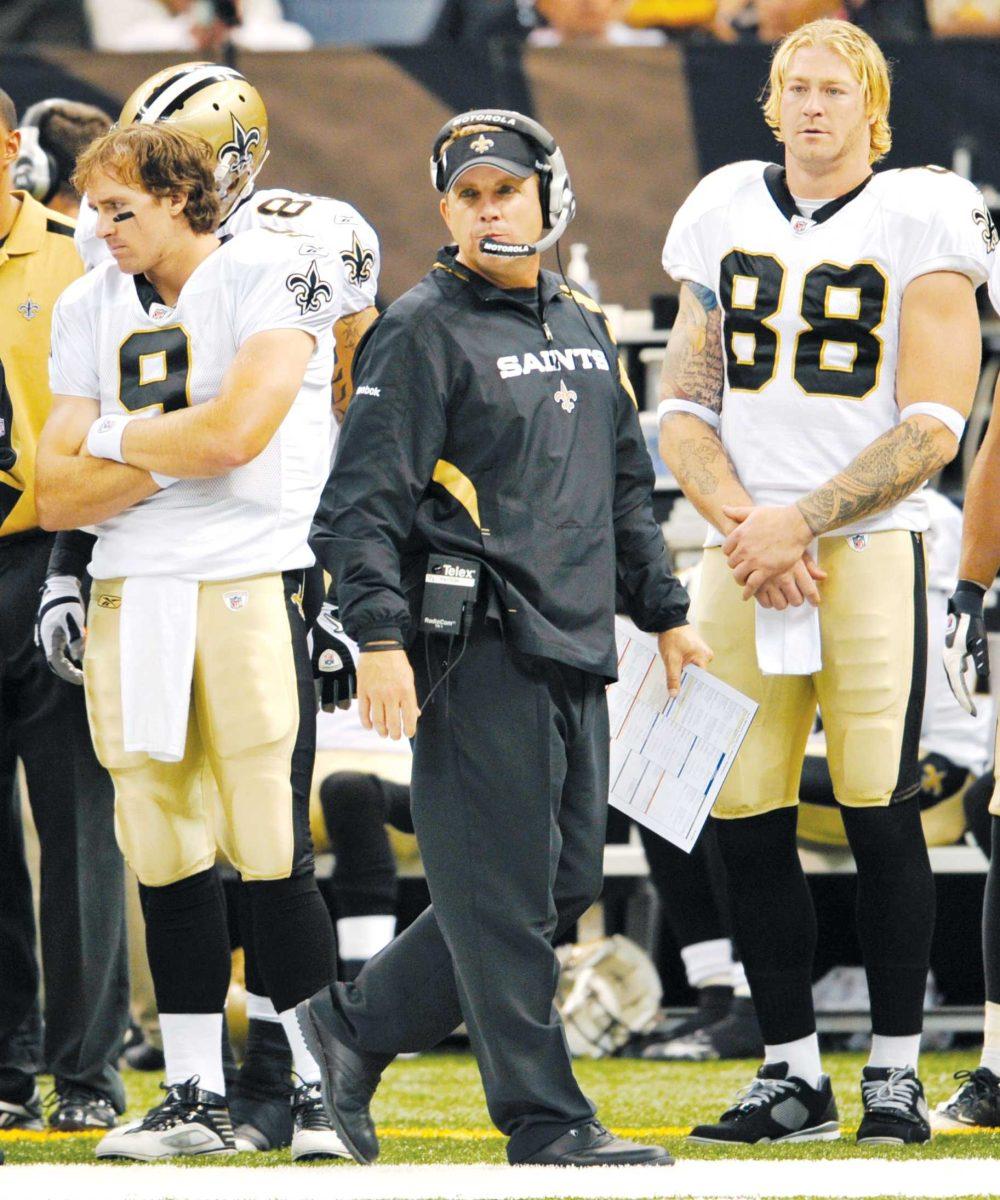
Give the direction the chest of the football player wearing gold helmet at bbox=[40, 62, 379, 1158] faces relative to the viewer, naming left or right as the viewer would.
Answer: facing the viewer and to the left of the viewer

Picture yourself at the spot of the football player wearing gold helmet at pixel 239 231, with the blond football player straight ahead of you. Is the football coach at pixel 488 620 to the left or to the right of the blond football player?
right

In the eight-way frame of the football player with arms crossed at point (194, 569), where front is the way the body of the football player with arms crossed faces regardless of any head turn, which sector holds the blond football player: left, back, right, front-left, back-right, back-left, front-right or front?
back-left

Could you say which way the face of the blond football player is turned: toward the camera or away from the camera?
toward the camera

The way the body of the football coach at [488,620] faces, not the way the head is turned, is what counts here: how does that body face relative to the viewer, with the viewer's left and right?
facing the viewer and to the right of the viewer

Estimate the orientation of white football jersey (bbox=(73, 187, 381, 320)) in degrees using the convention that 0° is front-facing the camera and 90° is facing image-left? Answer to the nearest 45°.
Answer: approximately 180°

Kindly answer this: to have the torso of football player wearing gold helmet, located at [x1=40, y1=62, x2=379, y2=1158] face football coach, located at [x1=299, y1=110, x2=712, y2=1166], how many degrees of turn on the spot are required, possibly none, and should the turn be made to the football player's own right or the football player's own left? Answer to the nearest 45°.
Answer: approximately 45° to the football player's own left
